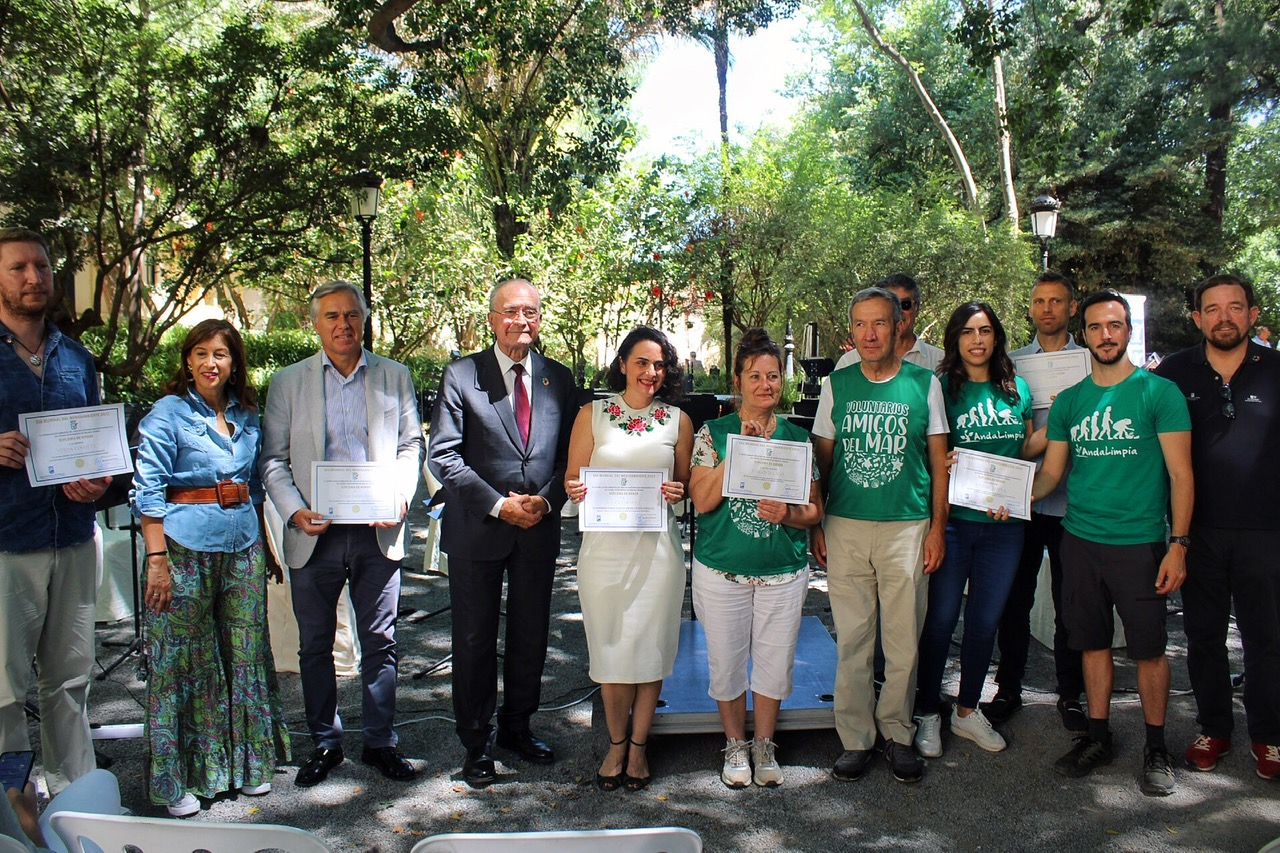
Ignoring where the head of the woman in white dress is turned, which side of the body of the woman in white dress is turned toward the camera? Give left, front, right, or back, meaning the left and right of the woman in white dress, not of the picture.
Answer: front

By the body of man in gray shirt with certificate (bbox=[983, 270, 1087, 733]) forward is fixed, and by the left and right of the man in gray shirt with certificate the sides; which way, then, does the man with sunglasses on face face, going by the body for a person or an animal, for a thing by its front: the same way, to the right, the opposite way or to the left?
the same way

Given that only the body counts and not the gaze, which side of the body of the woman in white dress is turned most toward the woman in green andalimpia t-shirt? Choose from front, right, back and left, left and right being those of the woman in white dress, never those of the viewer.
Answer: left

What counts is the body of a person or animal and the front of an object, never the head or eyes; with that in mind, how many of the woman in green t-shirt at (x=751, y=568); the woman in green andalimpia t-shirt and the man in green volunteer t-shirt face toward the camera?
3

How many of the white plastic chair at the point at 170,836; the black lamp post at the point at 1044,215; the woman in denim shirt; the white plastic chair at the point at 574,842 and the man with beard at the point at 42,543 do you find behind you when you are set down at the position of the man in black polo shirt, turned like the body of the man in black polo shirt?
1

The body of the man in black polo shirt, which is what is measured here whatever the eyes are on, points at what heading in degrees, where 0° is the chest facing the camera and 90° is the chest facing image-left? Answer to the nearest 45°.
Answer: approximately 0°

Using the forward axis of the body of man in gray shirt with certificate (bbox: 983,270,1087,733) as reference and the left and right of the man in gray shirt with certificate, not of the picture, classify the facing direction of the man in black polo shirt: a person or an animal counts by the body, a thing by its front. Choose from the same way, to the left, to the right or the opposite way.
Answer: the same way

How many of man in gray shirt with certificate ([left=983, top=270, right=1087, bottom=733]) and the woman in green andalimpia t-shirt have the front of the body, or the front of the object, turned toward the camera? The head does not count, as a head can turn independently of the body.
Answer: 2

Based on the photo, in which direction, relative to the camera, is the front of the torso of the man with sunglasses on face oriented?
toward the camera

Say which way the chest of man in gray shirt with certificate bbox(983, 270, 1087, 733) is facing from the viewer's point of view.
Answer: toward the camera

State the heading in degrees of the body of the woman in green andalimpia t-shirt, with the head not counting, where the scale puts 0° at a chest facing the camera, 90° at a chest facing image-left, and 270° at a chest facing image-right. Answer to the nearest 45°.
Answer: approximately 0°

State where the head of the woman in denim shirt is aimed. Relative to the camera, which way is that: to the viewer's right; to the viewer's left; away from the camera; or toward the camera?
toward the camera

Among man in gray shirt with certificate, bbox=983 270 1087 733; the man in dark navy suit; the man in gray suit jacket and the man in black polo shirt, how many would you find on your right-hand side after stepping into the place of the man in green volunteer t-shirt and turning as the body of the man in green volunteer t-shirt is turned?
2

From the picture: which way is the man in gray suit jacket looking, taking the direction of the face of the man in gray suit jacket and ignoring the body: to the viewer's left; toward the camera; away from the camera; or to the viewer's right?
toward the camera

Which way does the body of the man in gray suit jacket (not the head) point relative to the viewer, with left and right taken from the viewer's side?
facing the viewer

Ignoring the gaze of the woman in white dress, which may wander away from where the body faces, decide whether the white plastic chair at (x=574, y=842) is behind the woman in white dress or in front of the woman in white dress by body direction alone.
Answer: in front

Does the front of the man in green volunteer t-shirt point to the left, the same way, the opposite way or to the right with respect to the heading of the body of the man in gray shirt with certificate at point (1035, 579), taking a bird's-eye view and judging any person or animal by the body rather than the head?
the same way
